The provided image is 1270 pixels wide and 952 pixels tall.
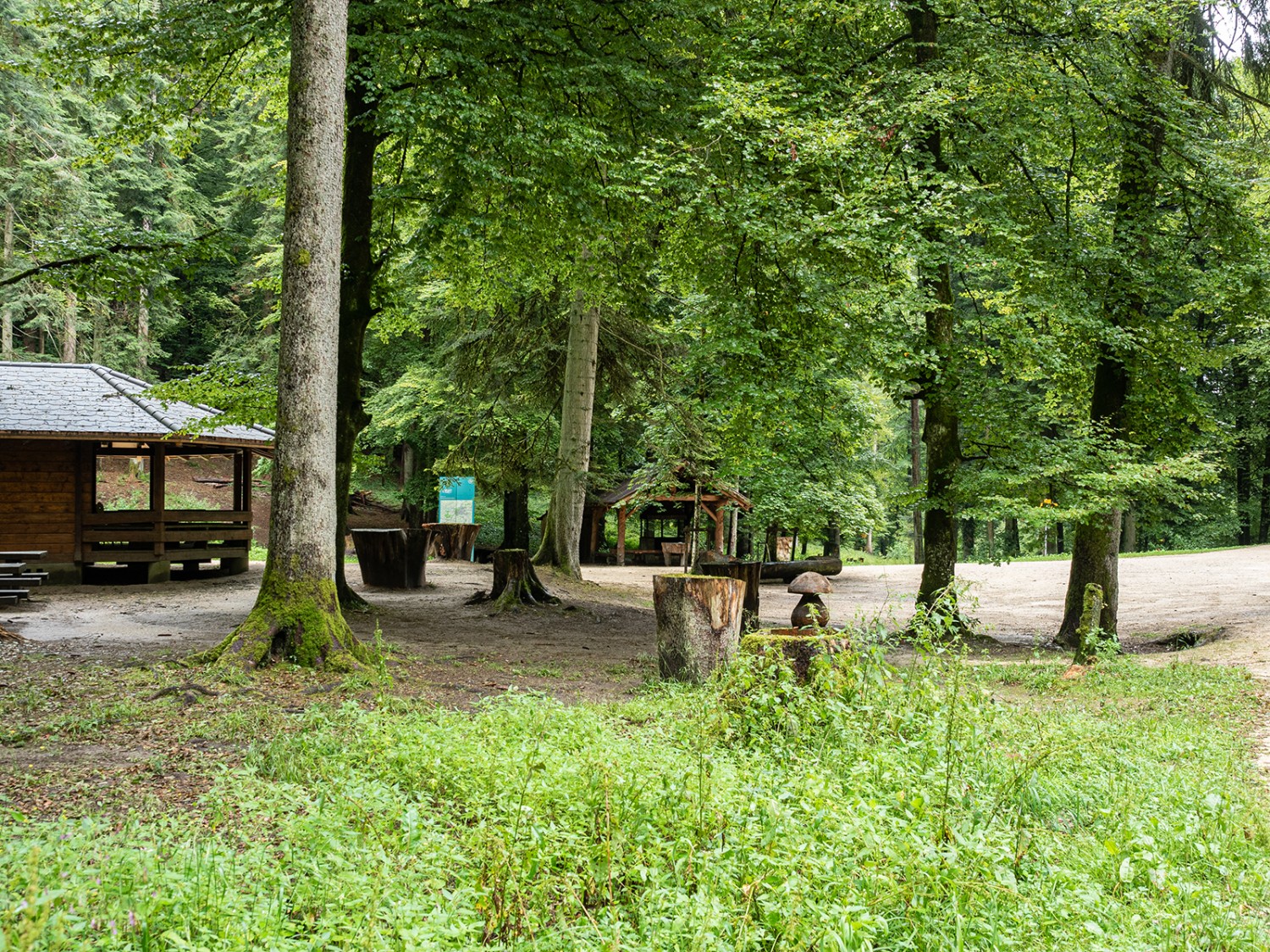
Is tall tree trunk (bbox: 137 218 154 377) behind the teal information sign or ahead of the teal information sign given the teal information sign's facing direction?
behind

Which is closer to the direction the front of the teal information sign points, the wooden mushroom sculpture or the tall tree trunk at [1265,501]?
the wooden mushroom sculpture

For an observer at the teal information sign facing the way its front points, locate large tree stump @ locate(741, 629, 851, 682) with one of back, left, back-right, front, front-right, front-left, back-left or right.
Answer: front

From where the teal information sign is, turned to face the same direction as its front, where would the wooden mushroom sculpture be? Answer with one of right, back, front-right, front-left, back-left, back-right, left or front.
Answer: front

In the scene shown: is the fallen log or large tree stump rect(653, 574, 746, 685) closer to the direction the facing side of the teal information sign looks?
the large tree stump

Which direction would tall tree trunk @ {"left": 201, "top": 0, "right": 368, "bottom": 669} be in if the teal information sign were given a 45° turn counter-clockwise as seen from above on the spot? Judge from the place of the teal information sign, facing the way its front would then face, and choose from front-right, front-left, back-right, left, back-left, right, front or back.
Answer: front-right

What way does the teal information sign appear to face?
toward the camera

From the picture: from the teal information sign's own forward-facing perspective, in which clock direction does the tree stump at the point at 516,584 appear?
The tree stump is roughly at 12 o'clock from the teal information sign.

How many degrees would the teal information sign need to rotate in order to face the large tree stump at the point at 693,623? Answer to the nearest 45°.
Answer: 0° — it already faces it
